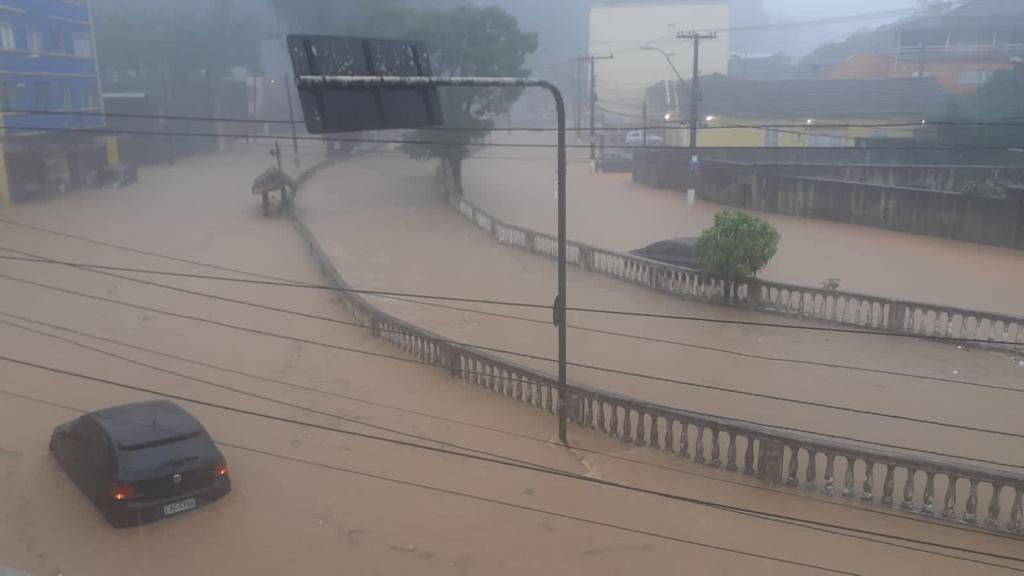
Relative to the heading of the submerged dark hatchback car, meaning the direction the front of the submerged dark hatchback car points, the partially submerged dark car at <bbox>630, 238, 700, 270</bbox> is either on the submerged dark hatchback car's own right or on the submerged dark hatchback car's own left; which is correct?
on the submerged dark hatchback car's own right

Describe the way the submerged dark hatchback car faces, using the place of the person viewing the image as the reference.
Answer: facing away from the viewer and to the left of the viewer

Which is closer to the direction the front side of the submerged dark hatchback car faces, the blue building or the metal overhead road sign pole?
the blue building

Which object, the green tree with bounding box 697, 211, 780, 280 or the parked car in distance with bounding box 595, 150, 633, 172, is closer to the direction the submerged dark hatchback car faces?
the parked car in distance

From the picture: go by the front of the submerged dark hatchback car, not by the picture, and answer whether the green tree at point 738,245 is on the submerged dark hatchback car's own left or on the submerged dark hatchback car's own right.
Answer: on the submerged dark hatchback car's own right

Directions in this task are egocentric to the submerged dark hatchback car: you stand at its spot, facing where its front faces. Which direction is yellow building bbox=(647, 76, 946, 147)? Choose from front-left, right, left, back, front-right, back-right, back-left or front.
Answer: right
